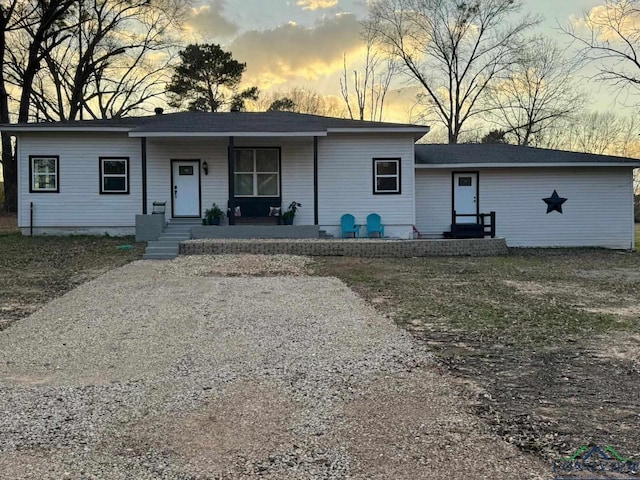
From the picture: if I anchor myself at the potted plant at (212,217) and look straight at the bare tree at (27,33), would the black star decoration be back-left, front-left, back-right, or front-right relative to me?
back-right

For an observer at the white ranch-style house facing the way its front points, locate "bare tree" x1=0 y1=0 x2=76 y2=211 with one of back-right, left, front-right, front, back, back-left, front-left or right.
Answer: back-right

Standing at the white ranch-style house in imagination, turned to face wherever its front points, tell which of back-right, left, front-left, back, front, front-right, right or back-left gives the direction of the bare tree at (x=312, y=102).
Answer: back

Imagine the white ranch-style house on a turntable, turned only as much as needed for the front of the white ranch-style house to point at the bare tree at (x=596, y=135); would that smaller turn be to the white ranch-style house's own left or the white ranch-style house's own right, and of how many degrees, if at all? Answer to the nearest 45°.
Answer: approximately 135° to the white ranch-style house's own left

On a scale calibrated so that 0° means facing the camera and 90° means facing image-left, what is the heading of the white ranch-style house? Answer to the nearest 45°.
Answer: approximately 0°
